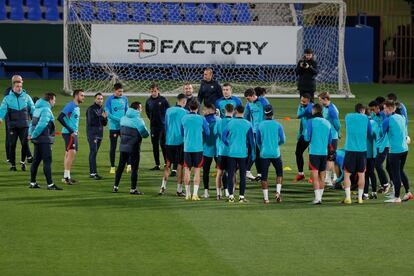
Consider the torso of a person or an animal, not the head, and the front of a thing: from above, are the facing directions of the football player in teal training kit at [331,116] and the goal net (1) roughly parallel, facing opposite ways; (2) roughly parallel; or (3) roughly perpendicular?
roughly perpendicular

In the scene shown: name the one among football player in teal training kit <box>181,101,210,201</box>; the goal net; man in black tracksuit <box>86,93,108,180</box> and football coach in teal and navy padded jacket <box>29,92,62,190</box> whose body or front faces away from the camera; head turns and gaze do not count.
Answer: football player in teal training kit <box>181,101,210,201</box>

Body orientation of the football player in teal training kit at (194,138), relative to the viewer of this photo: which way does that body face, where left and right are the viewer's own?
facing away from the viewer

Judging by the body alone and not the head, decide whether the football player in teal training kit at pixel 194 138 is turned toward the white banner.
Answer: yes

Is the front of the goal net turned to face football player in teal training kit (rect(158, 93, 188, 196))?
yes

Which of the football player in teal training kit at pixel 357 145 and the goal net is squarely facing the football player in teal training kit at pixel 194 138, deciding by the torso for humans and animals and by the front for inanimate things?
the goal net

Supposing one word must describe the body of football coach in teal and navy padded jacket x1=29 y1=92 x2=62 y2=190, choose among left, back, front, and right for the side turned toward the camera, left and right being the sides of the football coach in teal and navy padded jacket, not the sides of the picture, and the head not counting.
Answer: right

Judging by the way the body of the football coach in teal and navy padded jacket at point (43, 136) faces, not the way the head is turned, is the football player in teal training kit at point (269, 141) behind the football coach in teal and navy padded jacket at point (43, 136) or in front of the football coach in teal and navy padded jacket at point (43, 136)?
in front

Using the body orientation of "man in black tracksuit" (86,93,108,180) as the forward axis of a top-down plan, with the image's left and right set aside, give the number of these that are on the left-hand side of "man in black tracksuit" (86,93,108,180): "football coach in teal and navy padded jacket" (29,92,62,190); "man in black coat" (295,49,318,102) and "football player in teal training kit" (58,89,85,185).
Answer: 1

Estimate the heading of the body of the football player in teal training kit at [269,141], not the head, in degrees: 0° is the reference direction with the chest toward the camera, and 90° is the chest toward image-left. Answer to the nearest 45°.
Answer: approximately 180°

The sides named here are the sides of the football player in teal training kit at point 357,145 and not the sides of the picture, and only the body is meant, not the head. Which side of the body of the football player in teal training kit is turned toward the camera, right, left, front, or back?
back

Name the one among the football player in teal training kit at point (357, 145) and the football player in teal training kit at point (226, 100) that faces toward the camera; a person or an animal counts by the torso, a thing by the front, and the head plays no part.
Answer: the football player in teal training kit at point (226, 100)

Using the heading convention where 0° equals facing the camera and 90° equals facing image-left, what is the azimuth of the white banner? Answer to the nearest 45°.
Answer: approximately 0°

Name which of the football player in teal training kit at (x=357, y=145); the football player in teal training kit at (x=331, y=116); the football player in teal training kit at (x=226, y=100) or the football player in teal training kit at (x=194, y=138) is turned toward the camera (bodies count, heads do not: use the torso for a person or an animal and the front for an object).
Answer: the football player in teal training kit at (x=226, y=100)

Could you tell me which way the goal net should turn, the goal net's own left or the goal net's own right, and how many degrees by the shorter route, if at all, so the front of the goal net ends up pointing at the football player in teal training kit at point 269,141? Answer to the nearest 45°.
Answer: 0° — it already faces them

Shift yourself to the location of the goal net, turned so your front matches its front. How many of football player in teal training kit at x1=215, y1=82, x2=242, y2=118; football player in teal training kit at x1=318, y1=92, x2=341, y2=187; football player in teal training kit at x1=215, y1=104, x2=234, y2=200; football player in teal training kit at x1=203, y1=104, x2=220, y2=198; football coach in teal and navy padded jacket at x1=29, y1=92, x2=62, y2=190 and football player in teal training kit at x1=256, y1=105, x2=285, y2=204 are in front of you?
6

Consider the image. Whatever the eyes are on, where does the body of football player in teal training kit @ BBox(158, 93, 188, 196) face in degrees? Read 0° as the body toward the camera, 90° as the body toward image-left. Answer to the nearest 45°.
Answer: approximately 225°
